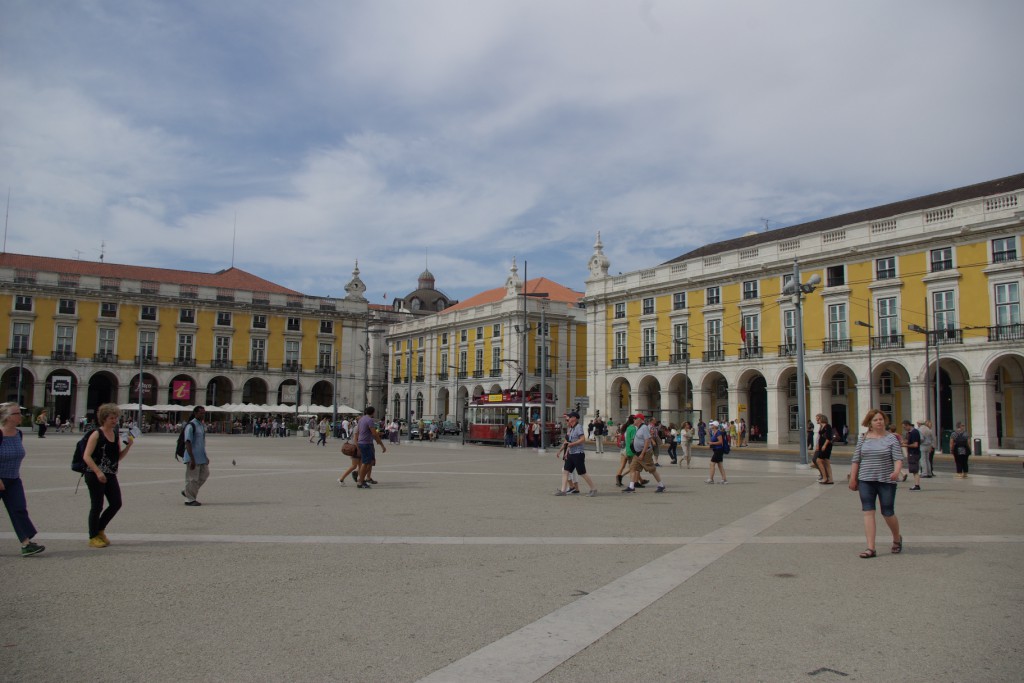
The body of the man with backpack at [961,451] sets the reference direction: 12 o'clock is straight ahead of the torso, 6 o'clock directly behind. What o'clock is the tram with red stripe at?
The tram with red stripe is roughly at 10 o'clock from the man with backpack.

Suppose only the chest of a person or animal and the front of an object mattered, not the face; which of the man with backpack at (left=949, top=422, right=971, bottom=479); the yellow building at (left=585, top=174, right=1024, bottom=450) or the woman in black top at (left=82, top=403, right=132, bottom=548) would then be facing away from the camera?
the man with backpack

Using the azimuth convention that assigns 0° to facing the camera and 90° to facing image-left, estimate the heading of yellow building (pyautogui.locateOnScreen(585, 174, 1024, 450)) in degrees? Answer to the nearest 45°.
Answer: approximately 45°

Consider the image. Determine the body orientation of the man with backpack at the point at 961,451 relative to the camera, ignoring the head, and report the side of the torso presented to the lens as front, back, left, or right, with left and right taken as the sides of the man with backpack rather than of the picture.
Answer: back

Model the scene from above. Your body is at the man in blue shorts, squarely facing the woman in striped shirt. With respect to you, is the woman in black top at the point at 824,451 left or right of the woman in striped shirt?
left

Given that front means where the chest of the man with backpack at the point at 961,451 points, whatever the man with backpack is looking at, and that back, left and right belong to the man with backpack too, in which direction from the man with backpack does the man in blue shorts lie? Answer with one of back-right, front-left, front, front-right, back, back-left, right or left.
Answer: back-left

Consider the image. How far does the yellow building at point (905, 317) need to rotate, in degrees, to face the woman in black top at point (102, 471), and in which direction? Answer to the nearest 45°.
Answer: approximately 45° to its left

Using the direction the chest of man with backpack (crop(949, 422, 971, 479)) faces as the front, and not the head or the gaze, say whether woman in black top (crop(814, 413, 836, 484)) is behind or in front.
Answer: behind

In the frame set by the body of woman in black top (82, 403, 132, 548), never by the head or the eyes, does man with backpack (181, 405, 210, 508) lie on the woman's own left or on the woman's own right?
on the woman's own left

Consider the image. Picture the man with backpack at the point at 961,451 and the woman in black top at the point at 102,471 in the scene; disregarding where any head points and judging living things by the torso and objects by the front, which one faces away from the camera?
the man with backpack
